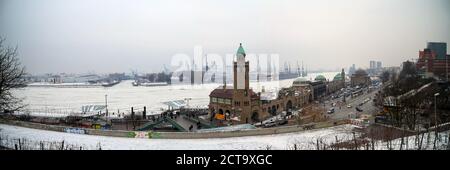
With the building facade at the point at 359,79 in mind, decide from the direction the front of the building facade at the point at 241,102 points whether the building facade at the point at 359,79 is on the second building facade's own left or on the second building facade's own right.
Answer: on the second building facade's own left

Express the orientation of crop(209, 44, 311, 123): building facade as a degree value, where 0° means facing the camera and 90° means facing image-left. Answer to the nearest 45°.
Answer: approximately 315°
